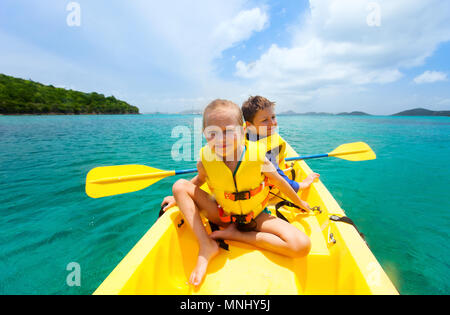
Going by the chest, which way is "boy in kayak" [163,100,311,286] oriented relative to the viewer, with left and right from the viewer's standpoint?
facing the viewer

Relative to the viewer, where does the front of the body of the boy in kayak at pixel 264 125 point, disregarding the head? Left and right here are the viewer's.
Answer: facing the viewer and to the right of the viewer

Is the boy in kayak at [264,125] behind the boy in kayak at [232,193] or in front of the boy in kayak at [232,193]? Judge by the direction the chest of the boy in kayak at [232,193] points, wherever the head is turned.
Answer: behind
